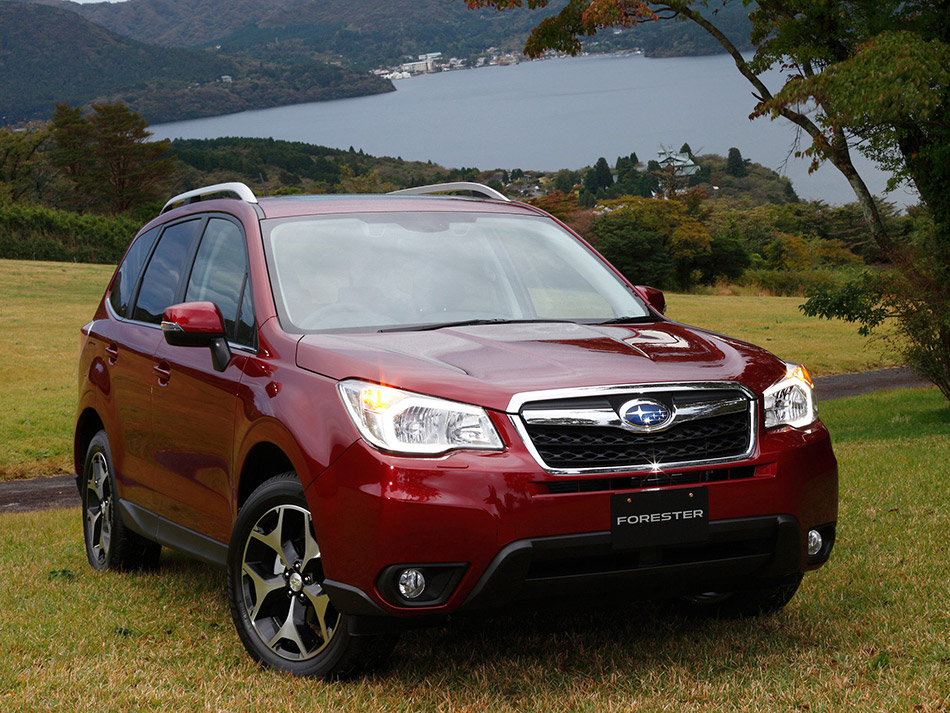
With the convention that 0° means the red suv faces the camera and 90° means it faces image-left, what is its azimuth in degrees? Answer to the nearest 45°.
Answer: approximately 315°

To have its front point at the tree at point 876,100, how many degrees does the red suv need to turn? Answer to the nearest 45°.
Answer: approximately 90° to its left
